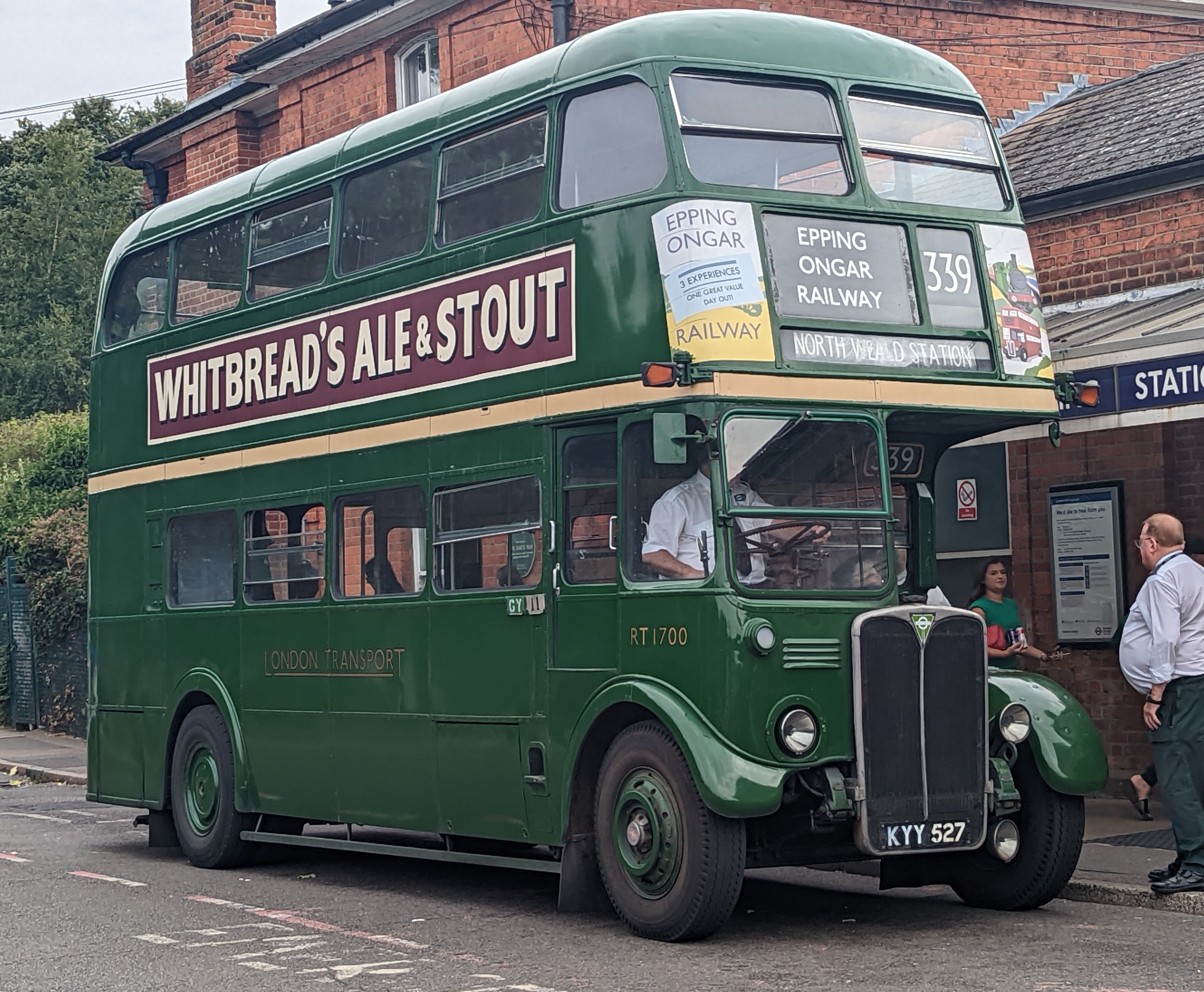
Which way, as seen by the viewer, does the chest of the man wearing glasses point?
to the viewer's left

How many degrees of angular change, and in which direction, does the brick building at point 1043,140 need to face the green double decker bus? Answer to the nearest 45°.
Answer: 0° — it already faces it

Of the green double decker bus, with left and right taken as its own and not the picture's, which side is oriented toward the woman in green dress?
left

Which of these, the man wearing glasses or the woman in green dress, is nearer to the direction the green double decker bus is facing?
the man wearing glasses

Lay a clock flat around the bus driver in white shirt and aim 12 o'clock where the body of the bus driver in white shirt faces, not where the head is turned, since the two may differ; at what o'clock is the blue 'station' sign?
The blue 'station' sign is roughly at 9 o'clock from the bus driver in white shirt.

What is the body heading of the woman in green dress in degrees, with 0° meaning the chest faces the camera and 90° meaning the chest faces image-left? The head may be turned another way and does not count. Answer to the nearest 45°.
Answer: approximately 315°

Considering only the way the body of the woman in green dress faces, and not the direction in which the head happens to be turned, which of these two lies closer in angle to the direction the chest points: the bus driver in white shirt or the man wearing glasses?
the man wearing glasses

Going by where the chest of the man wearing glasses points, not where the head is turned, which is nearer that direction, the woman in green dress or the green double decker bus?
the green double decker bus

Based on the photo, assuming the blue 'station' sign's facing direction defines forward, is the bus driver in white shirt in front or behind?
in front

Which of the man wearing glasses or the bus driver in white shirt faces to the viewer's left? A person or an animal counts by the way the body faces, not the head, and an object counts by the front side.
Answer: the man wearing glasses

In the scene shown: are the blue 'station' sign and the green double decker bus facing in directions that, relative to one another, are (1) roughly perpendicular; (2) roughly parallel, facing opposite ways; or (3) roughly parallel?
roughly perpendicular

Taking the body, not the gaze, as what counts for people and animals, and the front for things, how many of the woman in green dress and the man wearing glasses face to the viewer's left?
1

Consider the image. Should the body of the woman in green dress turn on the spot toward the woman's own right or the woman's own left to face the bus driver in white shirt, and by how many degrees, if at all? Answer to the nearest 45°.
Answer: approximately 45° to the woman's own right
